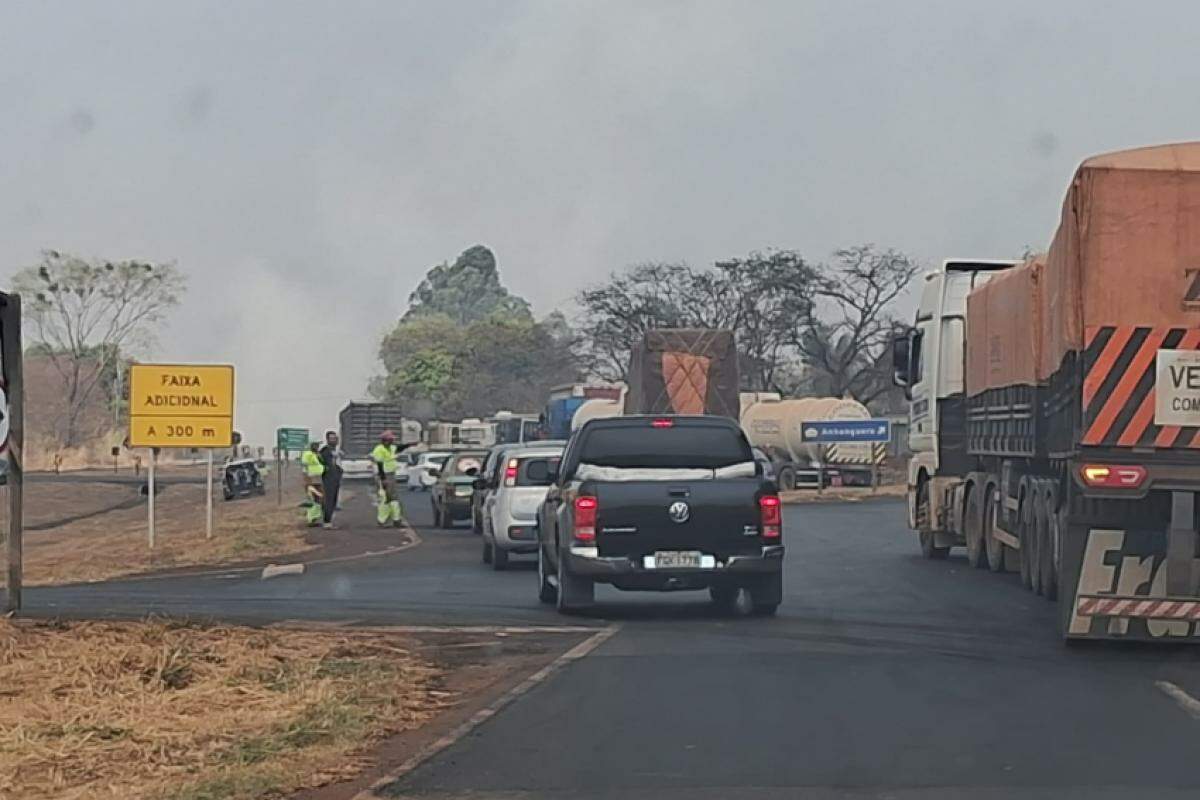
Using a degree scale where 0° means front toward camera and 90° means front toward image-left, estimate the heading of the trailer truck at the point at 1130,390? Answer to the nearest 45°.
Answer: approximately 135°

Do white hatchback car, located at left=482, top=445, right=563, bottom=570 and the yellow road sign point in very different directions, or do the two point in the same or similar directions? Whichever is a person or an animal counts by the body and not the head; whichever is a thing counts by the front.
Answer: very different directions

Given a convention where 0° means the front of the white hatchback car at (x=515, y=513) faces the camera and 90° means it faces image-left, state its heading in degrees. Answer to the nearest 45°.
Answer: approximately 180°

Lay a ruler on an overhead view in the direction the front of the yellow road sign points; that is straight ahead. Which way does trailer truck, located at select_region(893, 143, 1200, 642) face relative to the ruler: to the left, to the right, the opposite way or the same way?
the opposite way

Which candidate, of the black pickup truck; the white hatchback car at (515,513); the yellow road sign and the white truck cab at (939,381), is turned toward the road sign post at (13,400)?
the yellow road sign

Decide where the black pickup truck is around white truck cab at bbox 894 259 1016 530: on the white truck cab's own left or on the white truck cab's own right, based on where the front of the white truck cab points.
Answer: on the white truck cab's own left

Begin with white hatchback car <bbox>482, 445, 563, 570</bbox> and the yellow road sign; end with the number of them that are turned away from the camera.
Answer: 1

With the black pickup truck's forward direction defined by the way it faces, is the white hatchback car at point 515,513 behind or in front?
in front

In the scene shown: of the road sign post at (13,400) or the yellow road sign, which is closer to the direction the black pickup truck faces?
the yellow road sign

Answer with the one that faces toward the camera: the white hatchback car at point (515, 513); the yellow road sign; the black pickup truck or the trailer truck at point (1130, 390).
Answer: the yellow road sign

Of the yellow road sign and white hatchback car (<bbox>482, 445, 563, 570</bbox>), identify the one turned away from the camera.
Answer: the white hatchback car
